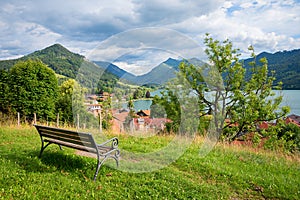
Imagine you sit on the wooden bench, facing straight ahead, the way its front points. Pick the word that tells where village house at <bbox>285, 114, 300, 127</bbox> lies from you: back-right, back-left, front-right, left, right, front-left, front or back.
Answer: front

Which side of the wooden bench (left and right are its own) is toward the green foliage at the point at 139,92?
front

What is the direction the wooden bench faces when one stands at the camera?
facing away from the viewer and to the right of the viewer

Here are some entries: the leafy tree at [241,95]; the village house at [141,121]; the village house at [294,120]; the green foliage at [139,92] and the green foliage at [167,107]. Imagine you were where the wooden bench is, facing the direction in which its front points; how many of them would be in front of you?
5

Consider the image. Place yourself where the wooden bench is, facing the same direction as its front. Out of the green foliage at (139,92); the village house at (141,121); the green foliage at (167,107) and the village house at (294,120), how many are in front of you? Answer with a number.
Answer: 4

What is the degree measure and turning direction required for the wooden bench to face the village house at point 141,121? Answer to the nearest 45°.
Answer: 0° — it already faces it

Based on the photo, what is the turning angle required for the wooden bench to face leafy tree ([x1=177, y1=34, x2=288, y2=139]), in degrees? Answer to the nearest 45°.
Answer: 0° — it already faces it

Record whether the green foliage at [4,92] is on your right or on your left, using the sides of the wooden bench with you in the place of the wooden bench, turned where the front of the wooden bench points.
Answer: on your left

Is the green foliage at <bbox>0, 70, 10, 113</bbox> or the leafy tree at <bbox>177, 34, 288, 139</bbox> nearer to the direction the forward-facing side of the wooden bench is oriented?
the leafy tree
